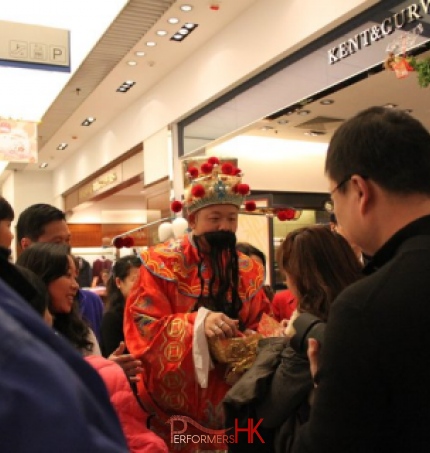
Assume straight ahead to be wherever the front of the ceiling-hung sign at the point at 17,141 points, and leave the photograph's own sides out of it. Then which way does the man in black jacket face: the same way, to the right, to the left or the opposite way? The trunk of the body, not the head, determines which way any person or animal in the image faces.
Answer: the opposite way

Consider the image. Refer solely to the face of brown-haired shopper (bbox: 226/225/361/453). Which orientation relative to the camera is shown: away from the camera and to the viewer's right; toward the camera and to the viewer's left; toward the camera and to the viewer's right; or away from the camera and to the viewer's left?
away from the camera and to the viewer's left

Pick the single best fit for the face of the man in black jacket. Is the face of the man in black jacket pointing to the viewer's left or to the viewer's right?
to the viewer's left

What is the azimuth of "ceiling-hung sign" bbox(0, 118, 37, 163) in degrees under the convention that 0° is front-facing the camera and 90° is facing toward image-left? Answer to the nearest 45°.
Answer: approximately 0°

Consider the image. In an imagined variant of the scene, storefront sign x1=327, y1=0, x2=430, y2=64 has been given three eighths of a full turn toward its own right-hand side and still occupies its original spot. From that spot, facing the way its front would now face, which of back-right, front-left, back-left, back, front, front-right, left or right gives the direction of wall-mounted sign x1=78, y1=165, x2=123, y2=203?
front-left

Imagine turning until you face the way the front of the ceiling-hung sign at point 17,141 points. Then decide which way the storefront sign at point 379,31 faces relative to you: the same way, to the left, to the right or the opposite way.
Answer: to the right

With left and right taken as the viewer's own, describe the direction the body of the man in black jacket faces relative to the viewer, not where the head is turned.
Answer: facing away from the viewer and to the left of the viewer

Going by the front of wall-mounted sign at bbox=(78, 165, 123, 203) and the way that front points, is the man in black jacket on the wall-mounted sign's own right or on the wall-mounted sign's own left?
on the wall-mounted sign's own left

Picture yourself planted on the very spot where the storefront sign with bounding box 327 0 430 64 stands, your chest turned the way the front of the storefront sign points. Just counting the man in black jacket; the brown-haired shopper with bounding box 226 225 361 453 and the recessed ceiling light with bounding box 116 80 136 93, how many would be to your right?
1

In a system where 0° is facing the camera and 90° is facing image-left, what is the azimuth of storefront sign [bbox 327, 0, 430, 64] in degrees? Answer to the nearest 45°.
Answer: approximately 45°

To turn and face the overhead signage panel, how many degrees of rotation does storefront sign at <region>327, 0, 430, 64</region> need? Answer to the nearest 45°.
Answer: approximately 45° to its right
